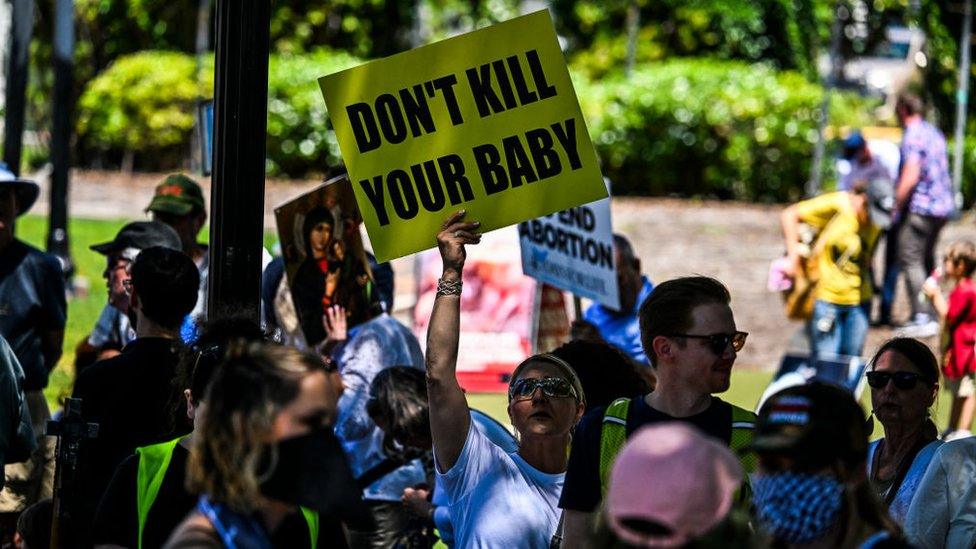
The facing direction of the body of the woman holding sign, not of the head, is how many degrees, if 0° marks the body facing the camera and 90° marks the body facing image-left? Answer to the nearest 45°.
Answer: approximately 0°

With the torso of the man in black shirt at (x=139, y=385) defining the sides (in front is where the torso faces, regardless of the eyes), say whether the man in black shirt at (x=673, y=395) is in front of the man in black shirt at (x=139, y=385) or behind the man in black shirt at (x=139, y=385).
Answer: behind

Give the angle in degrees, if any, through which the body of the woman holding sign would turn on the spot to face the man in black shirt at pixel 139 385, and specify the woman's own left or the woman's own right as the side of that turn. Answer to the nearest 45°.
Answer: approximately 90° to the woman's own right

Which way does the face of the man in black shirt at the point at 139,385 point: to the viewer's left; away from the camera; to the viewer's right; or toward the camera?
away from the camera

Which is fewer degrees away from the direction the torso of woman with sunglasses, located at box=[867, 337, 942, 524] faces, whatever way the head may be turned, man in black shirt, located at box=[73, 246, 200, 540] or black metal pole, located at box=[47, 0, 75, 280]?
the man in black shirt

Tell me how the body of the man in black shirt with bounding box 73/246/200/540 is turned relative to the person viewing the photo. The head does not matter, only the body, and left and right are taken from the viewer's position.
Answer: facing away from the viewer and to the left of the viewer

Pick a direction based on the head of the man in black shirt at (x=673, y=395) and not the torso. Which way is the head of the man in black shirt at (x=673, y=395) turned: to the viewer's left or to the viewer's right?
to the viewer's right

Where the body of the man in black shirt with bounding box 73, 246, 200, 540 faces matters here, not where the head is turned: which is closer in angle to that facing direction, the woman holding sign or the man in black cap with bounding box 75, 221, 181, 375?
the man in black cap

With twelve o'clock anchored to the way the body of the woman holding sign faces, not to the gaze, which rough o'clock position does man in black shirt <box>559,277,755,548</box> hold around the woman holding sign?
The man in black shirt is roughly at 10 o'clock from the woman holding sign.

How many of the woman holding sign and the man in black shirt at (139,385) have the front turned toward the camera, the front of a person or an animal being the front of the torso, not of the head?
1

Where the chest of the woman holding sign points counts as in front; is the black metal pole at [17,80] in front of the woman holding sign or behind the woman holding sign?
behind

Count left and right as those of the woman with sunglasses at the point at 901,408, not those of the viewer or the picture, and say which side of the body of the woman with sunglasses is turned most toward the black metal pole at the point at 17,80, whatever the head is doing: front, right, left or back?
right
